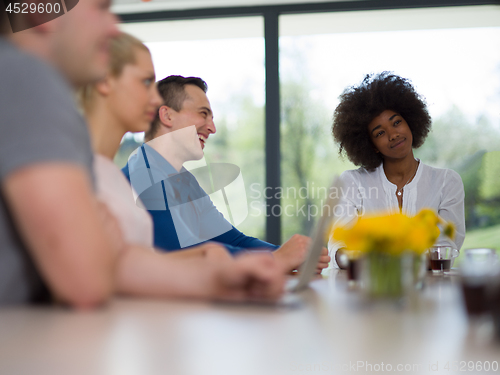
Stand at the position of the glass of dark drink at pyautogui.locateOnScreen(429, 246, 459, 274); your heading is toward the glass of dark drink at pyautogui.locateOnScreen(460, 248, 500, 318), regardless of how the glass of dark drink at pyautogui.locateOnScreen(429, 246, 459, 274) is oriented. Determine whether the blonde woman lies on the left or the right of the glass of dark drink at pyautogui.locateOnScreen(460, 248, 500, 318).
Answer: right

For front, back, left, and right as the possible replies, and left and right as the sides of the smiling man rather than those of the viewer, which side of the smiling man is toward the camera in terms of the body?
right

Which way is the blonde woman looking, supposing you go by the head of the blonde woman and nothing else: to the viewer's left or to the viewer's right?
to the viewer's right

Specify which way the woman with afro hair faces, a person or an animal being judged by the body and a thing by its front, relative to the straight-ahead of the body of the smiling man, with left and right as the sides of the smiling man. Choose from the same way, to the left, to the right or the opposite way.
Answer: to the right

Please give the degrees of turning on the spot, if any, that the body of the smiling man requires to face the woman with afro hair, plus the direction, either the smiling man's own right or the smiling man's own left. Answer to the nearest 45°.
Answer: approximately 45° to the smiling man's own left

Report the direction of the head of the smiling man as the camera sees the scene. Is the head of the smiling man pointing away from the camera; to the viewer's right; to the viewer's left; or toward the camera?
to the viewer's right

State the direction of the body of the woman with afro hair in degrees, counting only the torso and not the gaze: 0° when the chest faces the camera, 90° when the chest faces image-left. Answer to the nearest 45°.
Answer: approximately 0°

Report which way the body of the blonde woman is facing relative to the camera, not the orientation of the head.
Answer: to the viewer's right
